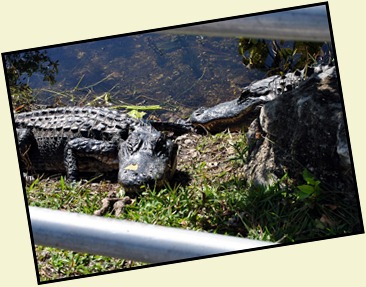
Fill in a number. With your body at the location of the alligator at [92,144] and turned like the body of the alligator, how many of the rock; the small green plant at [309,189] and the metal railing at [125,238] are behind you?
0

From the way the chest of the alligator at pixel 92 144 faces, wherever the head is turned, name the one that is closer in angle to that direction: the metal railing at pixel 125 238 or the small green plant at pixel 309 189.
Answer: the small green plant

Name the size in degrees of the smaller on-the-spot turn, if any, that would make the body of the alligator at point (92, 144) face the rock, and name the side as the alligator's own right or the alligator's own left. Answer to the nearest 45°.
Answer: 0° — it already faces it

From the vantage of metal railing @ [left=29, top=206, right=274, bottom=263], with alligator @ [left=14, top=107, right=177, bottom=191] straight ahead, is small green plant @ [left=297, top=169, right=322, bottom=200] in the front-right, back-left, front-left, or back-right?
front-right

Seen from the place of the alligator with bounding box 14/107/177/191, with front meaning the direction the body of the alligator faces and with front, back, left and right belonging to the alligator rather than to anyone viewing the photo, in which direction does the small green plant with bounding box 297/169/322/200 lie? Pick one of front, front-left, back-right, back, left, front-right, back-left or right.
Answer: front

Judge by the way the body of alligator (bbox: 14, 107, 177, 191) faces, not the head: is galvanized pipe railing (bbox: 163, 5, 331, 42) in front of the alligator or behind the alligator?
in front

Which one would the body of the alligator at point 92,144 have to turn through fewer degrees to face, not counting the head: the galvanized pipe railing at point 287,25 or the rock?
the rock

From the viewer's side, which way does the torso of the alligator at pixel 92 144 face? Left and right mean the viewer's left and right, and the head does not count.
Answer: facing the viewer and to the right of the viewer

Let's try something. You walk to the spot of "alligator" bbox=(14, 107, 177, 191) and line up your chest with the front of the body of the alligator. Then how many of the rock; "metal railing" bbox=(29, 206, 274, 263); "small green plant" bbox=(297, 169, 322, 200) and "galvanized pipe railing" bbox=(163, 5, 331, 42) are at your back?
0
